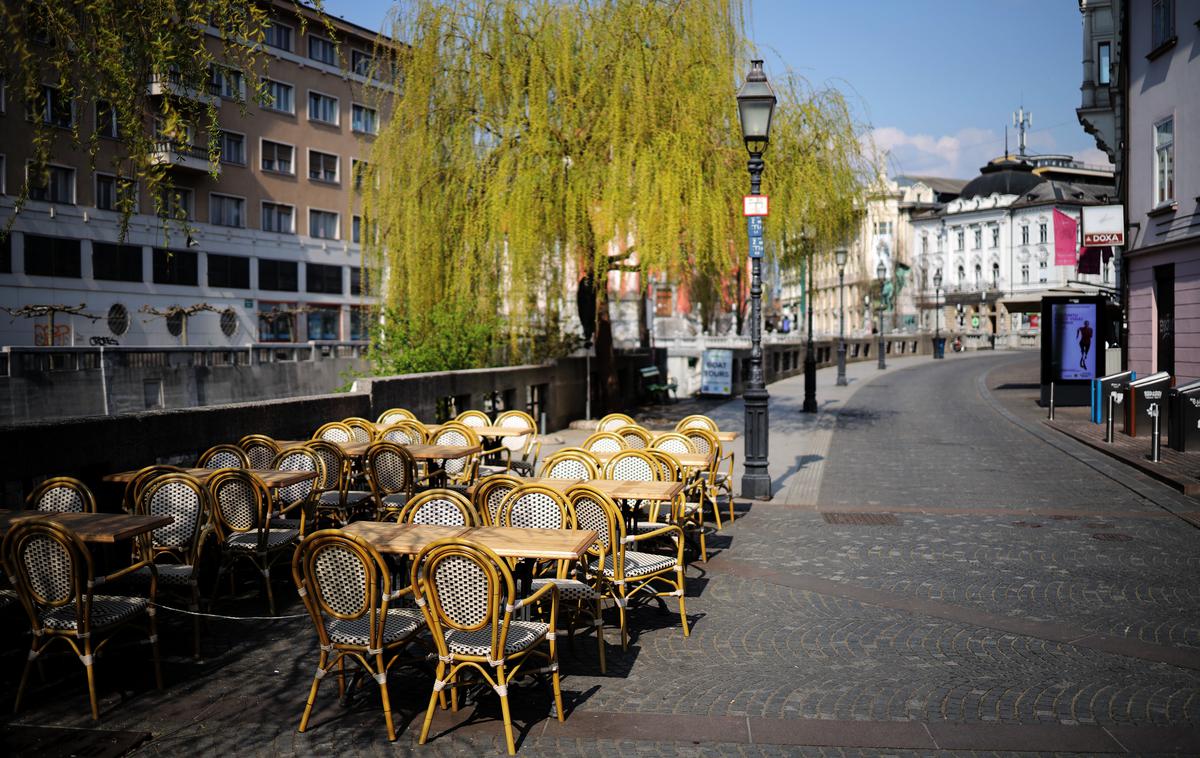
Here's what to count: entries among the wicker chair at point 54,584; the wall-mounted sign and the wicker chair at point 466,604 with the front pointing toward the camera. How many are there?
1

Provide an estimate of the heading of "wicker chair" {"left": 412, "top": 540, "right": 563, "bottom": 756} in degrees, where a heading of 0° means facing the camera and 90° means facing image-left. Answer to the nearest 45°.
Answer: approximately 225°

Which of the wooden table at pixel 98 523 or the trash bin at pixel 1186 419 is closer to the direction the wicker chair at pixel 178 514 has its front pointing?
the wooden table

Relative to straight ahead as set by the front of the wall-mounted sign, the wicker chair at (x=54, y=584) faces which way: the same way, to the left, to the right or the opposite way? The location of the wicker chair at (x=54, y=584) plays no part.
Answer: the opposite way

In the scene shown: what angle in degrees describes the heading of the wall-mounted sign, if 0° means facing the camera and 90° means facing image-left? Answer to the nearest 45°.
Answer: approximately 0°

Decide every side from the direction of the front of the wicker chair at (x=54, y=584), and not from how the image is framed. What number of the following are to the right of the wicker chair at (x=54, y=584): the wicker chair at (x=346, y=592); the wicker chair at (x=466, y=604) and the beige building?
2
